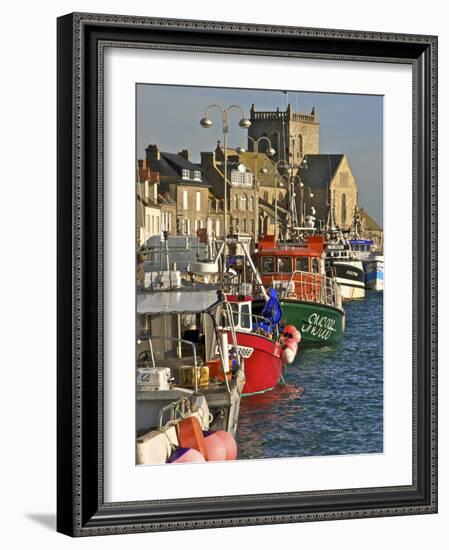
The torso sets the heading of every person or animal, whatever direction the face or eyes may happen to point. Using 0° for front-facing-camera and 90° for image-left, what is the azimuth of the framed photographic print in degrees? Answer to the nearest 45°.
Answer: approximately 315°
